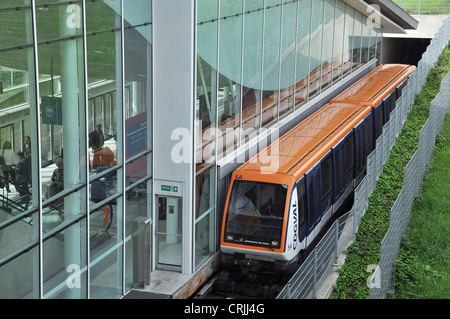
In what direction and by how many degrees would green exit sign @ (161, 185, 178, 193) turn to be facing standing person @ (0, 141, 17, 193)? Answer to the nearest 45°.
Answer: approximately 45° to its right

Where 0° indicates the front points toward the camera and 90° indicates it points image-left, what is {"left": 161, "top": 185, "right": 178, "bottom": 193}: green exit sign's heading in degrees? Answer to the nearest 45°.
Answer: approximately 0°

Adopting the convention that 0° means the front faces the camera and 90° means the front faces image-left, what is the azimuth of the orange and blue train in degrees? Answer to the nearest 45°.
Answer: approximately 45°

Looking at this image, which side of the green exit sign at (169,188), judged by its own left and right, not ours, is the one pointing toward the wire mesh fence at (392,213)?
left
